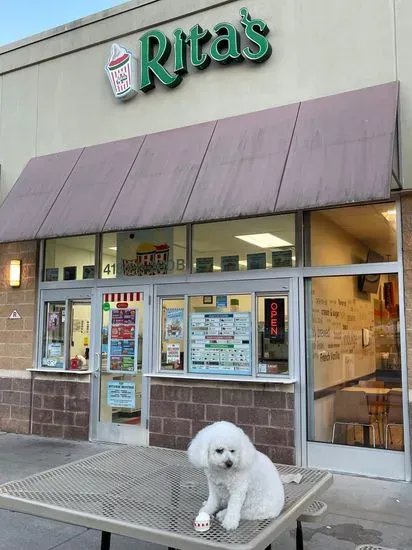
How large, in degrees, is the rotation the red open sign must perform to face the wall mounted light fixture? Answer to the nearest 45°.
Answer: approximately 90° to its right

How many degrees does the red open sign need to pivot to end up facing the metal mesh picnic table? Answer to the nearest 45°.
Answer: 0° — it already faces it

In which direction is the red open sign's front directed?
toward the camera

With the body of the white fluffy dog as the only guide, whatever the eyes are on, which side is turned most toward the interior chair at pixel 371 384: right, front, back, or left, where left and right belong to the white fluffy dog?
back

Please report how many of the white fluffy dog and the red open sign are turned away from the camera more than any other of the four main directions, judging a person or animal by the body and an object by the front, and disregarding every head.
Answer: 0

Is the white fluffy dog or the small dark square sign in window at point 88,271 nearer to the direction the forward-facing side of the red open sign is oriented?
the white fluffy dog

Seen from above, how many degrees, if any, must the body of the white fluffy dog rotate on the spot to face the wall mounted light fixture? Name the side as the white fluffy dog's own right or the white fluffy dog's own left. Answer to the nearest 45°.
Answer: approximately 90° to the white fluffy dog's own right

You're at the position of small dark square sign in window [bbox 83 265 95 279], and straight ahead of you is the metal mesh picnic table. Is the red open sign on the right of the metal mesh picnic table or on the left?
left

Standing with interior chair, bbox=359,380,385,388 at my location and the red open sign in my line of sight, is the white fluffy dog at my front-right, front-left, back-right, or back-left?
front-left

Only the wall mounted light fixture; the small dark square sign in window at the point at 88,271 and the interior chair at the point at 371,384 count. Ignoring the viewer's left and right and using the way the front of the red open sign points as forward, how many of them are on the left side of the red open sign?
1

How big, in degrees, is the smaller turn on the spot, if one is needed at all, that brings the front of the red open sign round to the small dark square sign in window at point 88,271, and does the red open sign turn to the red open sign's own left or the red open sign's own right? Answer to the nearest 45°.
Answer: approximately 90° to the red open sign's own right

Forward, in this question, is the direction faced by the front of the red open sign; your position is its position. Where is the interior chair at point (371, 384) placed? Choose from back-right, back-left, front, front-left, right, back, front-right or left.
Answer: left

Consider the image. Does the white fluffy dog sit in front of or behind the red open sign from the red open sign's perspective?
in front
